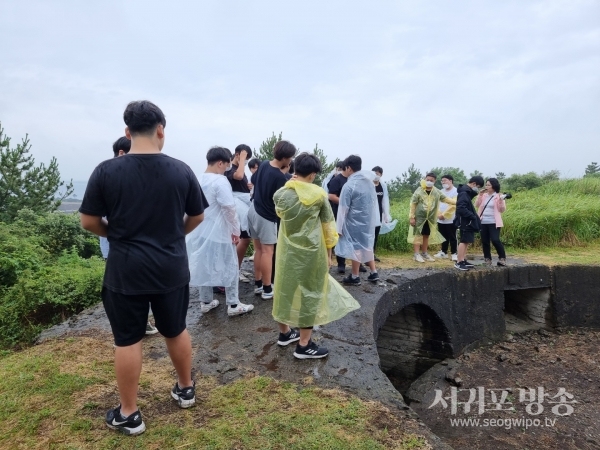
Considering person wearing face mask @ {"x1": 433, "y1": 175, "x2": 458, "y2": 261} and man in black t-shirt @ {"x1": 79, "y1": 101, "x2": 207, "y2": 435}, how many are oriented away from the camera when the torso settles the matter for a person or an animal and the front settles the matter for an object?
1

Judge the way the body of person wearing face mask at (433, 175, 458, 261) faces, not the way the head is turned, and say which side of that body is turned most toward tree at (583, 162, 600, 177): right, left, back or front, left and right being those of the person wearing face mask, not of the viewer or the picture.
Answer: back

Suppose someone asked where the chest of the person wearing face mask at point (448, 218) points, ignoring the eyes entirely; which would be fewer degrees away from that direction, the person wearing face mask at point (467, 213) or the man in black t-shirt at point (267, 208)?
the man in black t-shirt

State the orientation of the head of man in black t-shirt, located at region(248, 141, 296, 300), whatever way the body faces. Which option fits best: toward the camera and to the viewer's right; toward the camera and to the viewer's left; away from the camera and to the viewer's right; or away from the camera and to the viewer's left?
away from the camera and to the viewer's right

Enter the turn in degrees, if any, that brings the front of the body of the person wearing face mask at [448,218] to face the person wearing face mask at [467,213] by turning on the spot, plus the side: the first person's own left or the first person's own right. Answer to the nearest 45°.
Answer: approximately 45° to the first person's own left

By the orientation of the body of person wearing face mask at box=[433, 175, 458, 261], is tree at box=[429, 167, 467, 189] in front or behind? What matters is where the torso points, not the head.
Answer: behind

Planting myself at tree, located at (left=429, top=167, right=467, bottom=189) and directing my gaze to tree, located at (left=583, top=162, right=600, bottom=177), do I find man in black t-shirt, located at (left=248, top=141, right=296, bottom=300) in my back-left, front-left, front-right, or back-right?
back-right

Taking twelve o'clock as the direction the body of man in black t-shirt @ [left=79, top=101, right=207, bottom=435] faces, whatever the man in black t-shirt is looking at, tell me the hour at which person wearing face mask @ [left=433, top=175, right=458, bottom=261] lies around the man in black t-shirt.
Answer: The person wearing face mask is roughly at 2 o'clock from the man in black t-shirt.

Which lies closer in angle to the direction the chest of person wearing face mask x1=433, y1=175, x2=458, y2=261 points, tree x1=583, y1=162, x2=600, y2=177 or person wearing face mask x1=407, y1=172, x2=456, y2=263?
the person wearing face mask

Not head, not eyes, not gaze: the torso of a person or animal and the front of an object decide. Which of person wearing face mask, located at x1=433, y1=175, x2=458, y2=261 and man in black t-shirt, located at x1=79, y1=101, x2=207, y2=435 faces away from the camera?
the man in black t-shirt

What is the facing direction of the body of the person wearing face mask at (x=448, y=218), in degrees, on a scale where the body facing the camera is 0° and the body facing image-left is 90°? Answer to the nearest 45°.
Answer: approximately 45°

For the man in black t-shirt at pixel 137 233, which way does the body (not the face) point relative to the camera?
away from the camera

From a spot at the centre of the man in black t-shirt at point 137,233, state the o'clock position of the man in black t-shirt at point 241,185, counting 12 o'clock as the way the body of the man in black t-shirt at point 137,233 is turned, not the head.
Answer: the man in black t-shirt at point 241,185 is roughly at 1 o'clock from the man in black t-shirt at point 137,233.

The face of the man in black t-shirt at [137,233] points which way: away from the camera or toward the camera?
away from the camera
